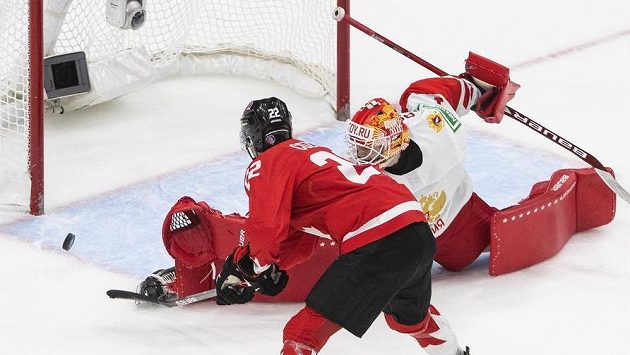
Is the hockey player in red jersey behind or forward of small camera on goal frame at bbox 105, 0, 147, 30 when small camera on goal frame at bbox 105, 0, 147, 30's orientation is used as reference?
forward

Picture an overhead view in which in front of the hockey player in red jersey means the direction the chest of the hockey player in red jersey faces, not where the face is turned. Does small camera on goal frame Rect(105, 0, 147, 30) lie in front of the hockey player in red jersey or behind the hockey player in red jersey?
in front

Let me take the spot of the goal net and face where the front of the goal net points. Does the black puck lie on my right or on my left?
on my right

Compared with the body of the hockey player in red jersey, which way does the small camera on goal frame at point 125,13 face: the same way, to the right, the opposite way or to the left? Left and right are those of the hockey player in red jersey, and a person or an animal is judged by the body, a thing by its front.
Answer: the opposite way

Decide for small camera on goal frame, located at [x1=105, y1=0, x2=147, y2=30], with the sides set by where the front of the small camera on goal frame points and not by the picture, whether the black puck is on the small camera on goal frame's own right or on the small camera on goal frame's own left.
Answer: on the small camera on goal frame's own right

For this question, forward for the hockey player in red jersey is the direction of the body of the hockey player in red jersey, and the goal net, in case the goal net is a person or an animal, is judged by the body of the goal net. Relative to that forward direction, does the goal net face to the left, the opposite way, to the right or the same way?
the opposite way

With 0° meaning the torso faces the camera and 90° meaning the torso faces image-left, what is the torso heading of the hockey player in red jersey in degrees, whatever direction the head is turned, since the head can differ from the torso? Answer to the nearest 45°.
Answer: approximately 135°

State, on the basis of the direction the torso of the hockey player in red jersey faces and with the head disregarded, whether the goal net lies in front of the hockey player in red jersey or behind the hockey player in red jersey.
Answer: in front

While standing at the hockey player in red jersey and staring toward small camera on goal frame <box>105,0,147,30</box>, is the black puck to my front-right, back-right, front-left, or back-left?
front-left

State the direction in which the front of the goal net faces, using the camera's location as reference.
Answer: facing the viewer and to the right of the viewer

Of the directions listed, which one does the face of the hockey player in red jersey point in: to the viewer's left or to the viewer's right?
to the viewer's left
